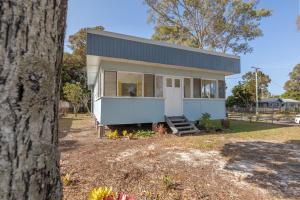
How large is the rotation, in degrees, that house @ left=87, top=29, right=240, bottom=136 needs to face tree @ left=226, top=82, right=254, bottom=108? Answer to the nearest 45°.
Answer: approximately 90° to its left

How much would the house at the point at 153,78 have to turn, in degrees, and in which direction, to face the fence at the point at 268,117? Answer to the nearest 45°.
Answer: approximately 90° to its left

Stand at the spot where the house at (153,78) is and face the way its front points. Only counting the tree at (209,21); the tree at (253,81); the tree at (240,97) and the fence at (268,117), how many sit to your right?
0

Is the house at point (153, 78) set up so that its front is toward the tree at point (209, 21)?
no

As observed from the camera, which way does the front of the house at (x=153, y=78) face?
facing the viewer and to the right of the viewer

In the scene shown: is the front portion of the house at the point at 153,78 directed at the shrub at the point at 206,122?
no

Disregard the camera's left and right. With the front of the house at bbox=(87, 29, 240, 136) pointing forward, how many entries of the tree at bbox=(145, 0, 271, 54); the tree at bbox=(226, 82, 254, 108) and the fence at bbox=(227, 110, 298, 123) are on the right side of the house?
0

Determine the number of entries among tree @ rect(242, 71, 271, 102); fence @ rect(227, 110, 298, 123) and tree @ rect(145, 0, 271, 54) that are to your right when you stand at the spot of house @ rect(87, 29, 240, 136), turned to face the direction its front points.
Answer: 0

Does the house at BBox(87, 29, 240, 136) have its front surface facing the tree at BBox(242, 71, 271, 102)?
no

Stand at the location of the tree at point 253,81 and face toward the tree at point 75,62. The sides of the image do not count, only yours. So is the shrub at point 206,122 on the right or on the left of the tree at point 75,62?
left

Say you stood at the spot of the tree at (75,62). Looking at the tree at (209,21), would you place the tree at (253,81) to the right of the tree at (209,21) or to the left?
left

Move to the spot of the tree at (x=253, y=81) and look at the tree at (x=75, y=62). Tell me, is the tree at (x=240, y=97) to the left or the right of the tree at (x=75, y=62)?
left
